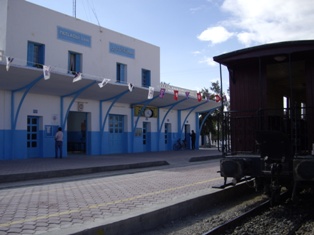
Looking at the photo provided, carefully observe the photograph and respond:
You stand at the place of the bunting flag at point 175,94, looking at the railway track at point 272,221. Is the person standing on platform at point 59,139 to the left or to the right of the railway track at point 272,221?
right

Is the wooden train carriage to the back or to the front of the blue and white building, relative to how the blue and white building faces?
to the front

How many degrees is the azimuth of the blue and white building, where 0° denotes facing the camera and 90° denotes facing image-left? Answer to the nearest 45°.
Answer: approximately 315°

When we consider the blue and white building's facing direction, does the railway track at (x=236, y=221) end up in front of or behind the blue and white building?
in front

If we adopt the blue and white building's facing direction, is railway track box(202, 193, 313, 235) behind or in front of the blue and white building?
in front
